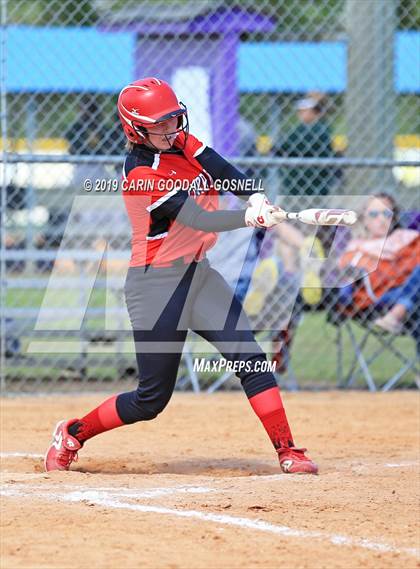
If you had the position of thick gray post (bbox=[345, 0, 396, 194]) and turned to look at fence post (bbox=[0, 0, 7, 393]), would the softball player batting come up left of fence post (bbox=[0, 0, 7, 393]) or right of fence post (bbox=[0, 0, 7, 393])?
left

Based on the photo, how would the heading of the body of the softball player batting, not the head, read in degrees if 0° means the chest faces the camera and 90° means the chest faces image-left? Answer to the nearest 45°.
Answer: approximately 315°

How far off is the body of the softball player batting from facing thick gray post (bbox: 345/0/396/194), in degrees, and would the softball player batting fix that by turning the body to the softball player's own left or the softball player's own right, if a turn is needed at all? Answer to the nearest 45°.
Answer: approximately 135° to the softball player's own left

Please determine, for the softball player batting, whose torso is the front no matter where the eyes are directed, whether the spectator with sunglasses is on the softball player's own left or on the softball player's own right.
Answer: on the softball player's own left

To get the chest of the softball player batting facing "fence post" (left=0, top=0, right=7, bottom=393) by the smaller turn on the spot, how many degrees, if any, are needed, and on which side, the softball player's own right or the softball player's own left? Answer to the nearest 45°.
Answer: approximately 180°
